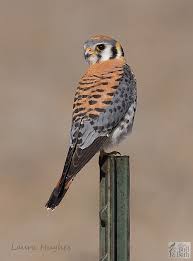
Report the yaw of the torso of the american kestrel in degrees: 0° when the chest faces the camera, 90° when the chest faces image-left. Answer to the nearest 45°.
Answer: approximately 225°
